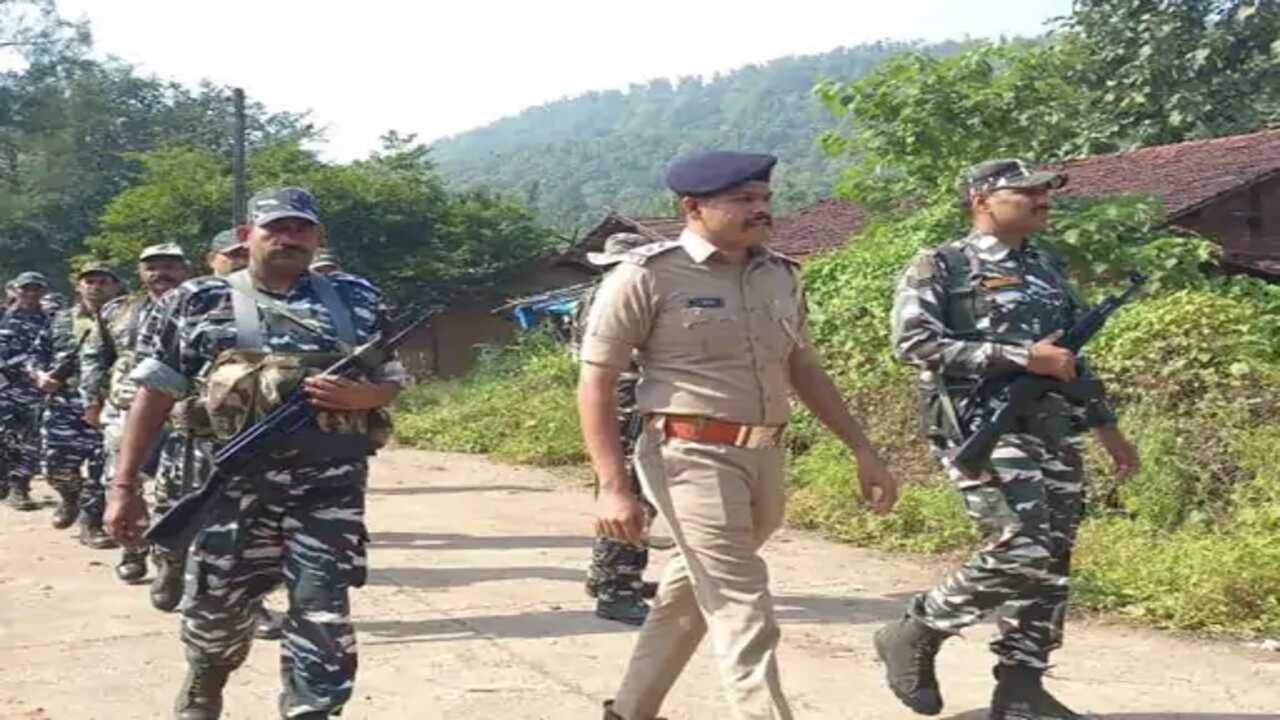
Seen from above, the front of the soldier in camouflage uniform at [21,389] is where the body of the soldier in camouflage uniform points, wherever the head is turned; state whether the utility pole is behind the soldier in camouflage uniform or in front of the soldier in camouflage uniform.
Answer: behind

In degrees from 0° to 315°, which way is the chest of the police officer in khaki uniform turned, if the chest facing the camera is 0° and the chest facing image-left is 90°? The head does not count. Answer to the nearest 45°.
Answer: approximately 315°

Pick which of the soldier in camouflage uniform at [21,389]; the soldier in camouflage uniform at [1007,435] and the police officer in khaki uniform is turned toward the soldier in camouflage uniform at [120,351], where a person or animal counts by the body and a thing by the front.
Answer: the soldier in camouflage uniform at [21,389]

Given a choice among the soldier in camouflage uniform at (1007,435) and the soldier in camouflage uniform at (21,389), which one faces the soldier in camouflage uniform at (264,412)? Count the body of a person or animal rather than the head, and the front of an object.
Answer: the soldier in camouflage uniform at (21,389)

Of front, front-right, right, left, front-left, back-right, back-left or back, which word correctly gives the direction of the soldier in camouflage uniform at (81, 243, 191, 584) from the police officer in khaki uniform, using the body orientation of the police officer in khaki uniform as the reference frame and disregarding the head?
back

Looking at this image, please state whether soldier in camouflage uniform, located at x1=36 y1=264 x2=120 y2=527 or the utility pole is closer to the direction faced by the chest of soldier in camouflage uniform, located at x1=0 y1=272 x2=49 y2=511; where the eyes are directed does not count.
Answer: the soldier in camouflage uniform

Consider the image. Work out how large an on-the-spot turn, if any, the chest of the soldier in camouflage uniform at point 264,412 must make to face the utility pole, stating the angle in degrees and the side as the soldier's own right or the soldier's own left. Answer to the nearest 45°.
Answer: approximately 180°

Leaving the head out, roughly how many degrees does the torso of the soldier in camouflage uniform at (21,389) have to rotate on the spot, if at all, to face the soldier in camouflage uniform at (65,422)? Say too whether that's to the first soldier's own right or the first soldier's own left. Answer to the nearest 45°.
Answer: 0° — they already face them

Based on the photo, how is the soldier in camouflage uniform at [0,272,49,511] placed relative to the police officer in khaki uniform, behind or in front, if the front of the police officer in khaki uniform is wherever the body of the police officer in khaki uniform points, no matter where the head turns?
behind

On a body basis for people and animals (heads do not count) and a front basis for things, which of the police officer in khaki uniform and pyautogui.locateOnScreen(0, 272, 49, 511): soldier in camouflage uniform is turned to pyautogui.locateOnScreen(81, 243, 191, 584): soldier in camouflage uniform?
pyautogui.locateOnScreen(0, 272, 49, 511): soldier in camouflage uniform

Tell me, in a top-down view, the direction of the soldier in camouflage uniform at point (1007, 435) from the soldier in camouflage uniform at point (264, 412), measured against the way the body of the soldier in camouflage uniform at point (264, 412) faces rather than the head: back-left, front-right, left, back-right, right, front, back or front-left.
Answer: left

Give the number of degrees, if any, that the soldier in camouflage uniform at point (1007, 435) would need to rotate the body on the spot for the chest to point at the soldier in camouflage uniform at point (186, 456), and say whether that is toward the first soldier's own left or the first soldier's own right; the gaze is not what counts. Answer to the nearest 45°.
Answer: approximately 135° to the first soldier's own right
